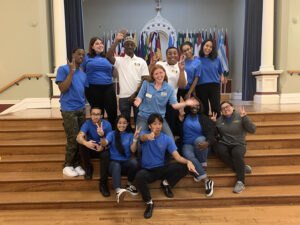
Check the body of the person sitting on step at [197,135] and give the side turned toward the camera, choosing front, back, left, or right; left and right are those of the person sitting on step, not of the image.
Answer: front

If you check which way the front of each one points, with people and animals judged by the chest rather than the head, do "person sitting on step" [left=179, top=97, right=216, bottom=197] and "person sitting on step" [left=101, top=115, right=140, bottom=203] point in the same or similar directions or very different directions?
same or similar directions

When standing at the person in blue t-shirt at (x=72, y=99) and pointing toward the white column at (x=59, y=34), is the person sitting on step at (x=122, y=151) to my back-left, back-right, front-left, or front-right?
back-right

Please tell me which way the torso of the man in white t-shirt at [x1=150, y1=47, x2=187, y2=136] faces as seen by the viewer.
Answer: toward the camera

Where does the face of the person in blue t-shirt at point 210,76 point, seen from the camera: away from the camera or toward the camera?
toward the camera

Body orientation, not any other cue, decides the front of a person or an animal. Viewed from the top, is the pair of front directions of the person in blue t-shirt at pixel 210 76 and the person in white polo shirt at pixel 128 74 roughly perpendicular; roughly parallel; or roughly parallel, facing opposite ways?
roughly parallel

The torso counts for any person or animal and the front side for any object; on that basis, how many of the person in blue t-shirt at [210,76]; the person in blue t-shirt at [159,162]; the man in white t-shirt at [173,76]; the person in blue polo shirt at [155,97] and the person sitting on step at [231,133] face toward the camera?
5

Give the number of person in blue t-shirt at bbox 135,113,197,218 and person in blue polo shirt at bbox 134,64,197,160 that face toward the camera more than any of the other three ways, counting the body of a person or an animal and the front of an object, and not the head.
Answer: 2

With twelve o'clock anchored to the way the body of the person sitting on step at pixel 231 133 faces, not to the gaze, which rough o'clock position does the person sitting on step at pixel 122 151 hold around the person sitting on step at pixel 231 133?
the person sitting on step at pixel 122 151 is roughly at 2 o'clock from the person sitting on step at pixel 231 133.

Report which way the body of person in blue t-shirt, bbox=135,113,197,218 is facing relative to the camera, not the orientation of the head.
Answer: toward the camera

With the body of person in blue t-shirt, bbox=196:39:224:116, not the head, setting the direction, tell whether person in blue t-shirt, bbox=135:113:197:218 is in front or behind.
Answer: in front

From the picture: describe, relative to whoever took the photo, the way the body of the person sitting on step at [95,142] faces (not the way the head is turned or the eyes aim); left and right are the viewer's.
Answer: facing the viewer

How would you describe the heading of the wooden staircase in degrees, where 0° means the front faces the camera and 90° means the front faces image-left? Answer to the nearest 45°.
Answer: approximately 0°

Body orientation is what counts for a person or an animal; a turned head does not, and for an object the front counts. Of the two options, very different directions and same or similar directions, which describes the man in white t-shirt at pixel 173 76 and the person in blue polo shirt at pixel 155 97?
same or similar directions
